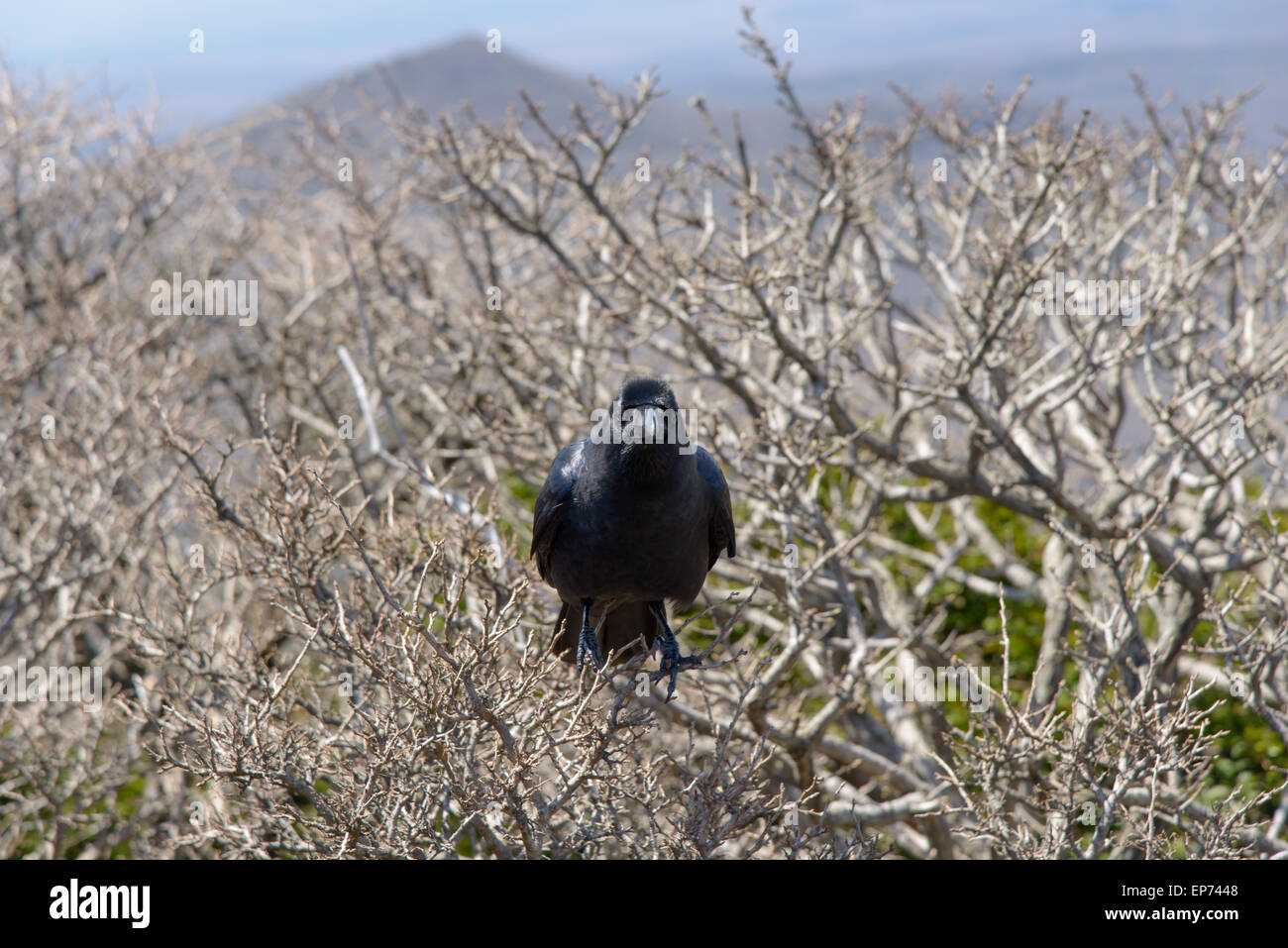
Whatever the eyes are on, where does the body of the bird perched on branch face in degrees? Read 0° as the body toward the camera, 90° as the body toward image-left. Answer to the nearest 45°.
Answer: approximately 0°
